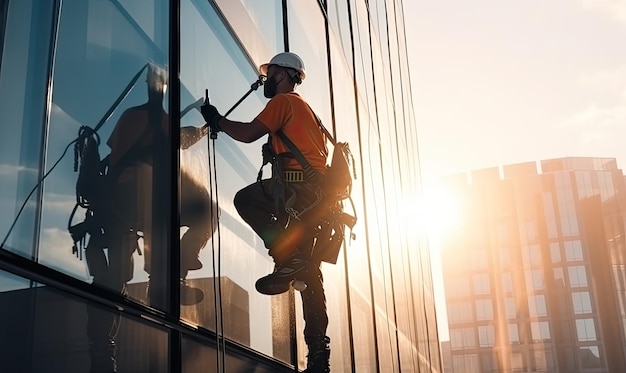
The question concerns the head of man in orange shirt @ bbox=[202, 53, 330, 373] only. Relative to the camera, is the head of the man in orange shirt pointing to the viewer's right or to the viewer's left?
to the viewer's left

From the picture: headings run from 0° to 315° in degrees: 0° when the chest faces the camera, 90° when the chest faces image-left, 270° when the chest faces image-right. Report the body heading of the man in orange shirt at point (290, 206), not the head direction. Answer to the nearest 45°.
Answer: approximately 90°
